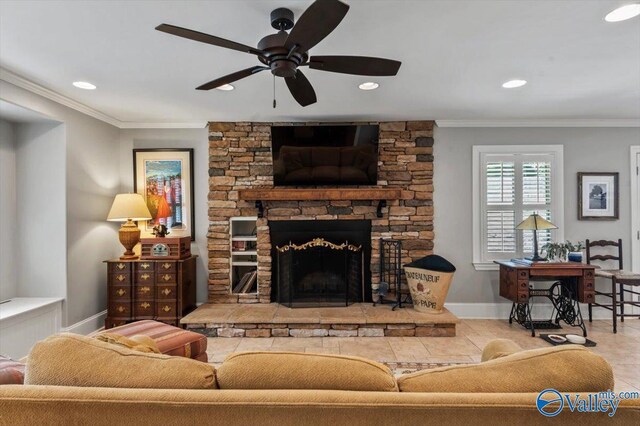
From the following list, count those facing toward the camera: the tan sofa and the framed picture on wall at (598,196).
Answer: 1

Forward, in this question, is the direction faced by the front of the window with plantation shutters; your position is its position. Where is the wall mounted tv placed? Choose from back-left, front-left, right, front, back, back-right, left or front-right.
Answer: front-right

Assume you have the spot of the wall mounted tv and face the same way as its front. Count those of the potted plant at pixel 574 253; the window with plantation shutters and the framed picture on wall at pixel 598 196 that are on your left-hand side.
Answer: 3

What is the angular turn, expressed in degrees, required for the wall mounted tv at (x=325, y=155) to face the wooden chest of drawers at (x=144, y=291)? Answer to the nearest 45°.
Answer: approximately 90° to its right

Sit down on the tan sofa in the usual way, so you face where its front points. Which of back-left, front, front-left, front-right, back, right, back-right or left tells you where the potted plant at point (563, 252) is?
front-right

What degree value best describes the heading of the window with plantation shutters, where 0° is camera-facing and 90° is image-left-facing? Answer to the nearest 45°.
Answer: approximately 0°

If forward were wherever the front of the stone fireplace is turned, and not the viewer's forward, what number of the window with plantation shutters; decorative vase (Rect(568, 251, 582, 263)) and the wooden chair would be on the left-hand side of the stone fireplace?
3

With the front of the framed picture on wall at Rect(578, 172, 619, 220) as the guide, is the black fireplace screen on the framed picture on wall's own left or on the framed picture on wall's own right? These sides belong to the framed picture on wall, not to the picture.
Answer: on the framed picture on wall's own right

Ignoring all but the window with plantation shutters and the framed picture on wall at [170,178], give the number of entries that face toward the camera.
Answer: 2

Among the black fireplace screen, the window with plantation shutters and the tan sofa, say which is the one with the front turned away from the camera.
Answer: the tan sofa

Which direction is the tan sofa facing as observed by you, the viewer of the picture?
facing away from the viewer

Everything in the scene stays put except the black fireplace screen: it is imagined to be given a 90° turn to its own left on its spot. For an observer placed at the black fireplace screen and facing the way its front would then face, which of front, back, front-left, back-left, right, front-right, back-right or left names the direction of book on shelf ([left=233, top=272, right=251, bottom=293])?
back

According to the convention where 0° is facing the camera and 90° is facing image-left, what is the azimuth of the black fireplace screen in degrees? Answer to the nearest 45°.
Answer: approximately 0°

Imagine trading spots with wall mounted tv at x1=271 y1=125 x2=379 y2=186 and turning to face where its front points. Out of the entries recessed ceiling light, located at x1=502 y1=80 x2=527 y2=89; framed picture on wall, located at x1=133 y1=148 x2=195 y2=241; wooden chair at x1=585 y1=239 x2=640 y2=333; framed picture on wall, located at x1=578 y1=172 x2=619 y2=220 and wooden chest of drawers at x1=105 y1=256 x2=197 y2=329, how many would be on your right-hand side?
2

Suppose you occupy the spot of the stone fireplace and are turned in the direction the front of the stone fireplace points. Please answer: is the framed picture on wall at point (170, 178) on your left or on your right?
on your right
